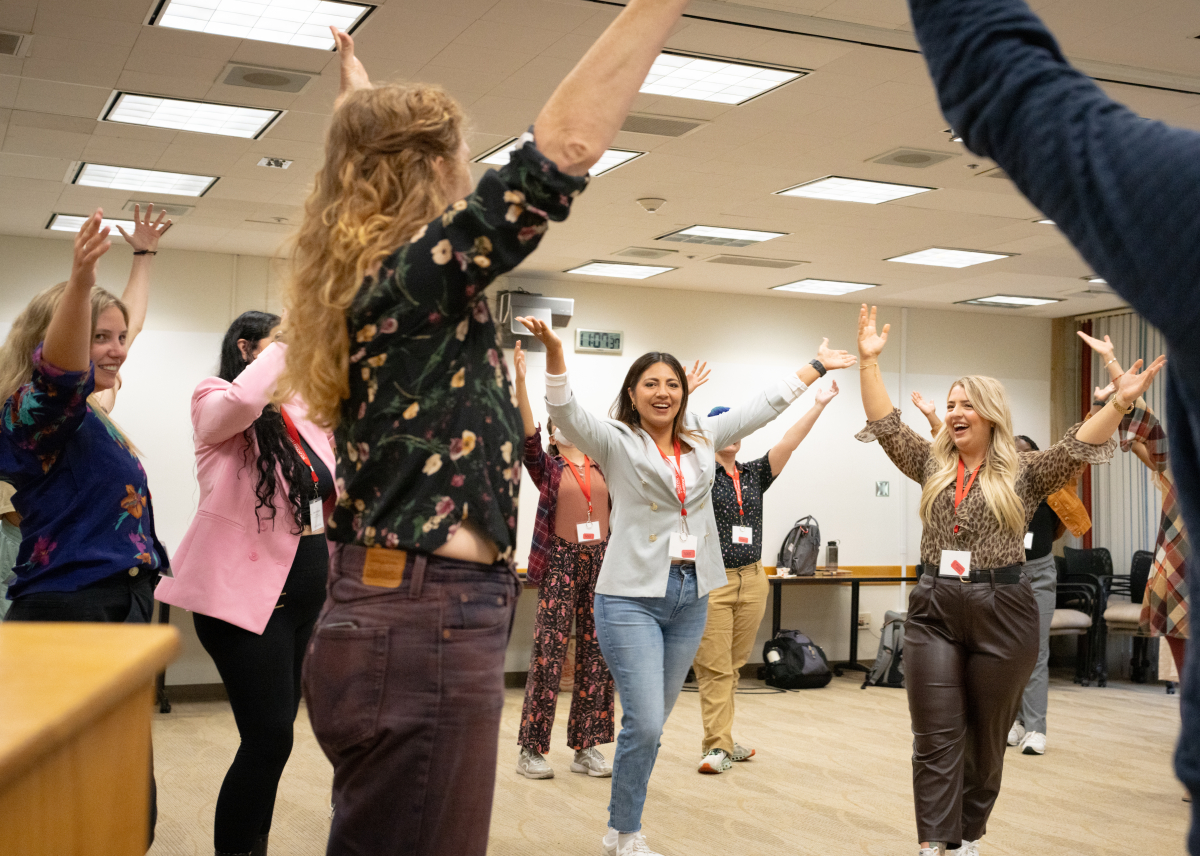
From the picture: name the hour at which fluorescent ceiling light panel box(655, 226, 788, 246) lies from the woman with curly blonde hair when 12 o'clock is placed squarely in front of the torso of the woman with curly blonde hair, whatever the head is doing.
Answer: The fluorescent ceiling light panel is roughly at 11 o'clock from the woman with curly blonde hair.

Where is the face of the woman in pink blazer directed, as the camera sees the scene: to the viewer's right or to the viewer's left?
to the viewer's right

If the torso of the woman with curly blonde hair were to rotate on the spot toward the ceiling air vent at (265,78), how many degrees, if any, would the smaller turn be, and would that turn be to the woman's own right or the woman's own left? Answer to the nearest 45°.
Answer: approximately 45° to the woman's own left

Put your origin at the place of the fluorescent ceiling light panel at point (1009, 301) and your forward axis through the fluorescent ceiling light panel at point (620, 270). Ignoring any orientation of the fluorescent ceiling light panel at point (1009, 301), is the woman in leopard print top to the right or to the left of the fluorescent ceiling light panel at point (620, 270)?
left

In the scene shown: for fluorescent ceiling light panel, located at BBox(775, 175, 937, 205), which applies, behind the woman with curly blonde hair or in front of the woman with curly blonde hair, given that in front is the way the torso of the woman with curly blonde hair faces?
in front

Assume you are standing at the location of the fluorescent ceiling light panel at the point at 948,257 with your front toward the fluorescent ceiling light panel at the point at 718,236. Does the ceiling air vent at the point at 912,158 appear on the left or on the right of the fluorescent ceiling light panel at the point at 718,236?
left

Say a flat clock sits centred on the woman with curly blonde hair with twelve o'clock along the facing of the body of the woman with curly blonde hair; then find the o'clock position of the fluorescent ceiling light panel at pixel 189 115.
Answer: The fluorescent ceiling light panel is roughly at 10 o'clock from the woman with curly blonde hair.

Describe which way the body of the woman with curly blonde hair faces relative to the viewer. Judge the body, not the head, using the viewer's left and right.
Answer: facing away from the viewer and to the right of the viewer

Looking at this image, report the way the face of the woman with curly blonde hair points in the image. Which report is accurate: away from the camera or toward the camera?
away from the camera

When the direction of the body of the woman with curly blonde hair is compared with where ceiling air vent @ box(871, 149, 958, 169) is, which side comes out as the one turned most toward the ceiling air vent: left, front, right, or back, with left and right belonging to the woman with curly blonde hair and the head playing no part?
front

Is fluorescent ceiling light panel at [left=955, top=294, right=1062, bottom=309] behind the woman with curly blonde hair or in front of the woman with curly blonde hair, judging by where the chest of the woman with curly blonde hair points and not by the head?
in front

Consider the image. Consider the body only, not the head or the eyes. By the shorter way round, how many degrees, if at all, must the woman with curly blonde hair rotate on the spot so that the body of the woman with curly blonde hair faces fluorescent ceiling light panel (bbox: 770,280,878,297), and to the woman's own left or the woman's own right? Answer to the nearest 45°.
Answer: approximately 45° to the woman's own left

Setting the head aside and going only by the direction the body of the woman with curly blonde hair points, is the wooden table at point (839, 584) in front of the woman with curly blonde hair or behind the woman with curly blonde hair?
in front
